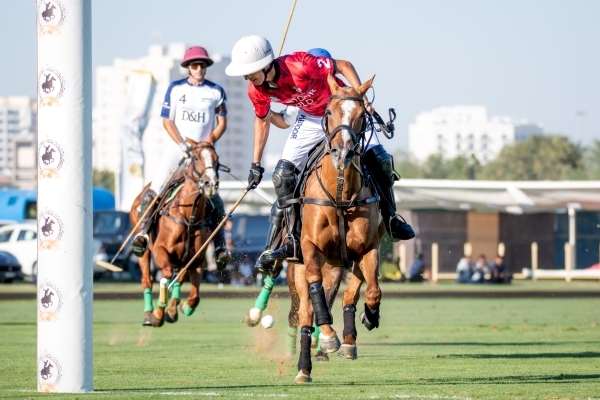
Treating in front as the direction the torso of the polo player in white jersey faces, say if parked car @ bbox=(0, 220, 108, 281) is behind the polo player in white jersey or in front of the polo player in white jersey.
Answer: behind

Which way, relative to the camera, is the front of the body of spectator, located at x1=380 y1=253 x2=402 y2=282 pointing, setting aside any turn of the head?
toward the camera

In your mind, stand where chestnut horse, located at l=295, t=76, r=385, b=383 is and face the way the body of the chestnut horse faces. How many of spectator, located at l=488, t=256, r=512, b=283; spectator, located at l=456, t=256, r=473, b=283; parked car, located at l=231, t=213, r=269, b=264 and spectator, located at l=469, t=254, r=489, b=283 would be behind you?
4

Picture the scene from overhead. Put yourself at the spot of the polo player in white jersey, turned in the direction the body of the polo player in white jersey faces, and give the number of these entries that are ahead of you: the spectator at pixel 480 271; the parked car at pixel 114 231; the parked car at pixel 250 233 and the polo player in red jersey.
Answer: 1

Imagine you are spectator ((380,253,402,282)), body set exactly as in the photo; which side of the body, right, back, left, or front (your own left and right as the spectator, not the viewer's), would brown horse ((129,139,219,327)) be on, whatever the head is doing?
front

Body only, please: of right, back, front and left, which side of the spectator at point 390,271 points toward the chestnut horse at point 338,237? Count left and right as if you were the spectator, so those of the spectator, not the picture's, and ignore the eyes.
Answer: front

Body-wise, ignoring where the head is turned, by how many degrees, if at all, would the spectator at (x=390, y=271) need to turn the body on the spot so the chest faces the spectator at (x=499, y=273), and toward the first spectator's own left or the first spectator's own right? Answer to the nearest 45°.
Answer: approximately 135° to the first spectator's own left

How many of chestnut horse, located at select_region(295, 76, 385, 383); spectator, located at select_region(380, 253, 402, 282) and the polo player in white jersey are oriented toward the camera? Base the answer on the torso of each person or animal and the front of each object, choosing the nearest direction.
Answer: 3

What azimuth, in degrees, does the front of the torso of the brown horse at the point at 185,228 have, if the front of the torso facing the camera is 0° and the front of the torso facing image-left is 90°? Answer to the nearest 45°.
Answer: approximately 315°

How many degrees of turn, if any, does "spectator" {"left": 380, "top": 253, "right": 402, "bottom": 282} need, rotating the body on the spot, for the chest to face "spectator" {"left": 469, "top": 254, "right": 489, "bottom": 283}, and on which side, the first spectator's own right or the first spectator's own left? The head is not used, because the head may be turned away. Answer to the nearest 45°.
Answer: approximately 135° to the first spectator's own left

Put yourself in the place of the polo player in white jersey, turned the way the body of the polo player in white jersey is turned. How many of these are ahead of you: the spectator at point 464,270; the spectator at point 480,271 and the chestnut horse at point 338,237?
1

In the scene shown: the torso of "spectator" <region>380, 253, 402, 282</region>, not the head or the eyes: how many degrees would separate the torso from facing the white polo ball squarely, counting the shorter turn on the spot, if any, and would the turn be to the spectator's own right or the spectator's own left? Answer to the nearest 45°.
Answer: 0° — they already face it

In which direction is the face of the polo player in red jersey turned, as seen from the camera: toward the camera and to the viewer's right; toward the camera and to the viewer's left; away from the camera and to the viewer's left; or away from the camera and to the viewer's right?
toward the camera and to the viewer's left

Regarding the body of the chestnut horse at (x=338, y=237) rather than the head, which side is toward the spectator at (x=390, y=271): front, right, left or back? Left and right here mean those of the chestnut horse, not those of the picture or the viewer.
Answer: back
